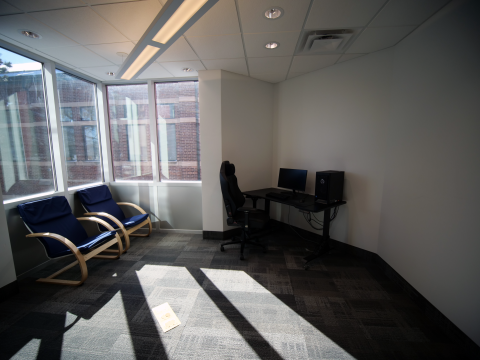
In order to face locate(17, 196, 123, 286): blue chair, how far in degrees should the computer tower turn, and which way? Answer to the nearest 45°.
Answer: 0° — it already faces it

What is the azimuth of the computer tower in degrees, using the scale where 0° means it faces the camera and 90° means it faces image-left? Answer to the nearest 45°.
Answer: approximately 45°

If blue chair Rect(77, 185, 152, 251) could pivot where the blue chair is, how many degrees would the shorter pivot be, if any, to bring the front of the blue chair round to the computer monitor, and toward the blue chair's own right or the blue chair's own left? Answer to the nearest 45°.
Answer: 0° — it already faces it

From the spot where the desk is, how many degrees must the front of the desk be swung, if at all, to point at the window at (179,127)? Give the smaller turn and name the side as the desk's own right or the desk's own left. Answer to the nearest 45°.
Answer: approximately 45° to the desk's own right

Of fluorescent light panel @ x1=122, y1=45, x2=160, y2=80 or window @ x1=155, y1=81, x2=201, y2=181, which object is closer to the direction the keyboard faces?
the fluorescent light panel

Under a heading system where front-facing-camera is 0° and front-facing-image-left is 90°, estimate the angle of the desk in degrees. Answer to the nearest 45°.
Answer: approximately 45°

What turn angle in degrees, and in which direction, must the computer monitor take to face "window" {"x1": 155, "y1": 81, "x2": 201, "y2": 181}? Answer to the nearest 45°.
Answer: approximately 45° to its right

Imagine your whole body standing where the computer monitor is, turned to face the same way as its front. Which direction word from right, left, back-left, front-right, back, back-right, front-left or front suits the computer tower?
left

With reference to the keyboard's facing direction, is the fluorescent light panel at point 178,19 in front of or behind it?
in front

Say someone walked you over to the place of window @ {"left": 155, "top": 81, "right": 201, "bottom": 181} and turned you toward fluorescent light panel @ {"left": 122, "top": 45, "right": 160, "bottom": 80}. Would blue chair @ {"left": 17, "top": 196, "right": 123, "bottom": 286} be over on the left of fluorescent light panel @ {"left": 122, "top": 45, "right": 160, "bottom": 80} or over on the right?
right

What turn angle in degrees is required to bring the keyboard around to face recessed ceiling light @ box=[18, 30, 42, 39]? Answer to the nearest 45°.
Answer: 0° — it already faces it
